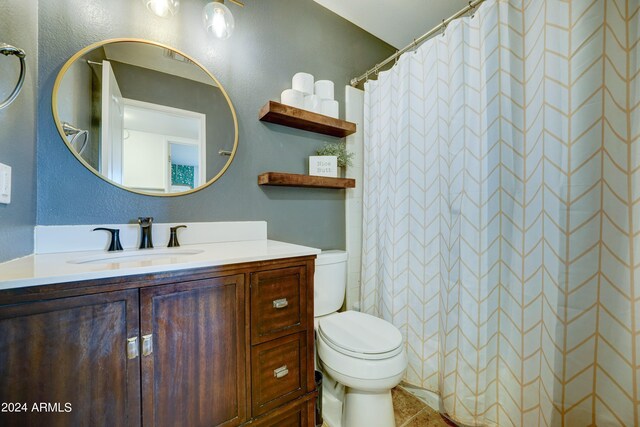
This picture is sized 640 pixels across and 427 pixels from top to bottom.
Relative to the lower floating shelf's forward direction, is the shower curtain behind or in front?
in front

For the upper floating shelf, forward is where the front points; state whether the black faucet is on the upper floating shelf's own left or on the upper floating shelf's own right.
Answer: on the upper floating shelf's own right

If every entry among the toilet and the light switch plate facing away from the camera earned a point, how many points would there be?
0

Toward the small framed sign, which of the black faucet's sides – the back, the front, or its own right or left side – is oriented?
left

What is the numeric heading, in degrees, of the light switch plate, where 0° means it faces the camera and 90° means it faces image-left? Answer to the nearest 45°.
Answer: approximately 315°

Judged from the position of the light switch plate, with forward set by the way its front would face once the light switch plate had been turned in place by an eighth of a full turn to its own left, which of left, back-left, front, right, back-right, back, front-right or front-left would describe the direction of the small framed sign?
front
